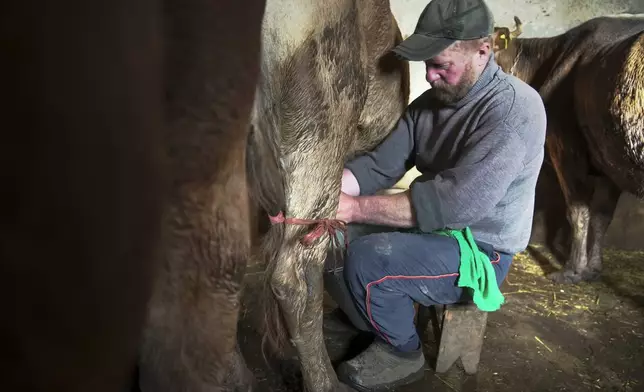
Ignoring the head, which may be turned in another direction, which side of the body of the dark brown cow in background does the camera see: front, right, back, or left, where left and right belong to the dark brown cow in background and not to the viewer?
left

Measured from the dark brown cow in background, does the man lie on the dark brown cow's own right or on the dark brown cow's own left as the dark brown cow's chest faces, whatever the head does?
on the dark brown cow's own left

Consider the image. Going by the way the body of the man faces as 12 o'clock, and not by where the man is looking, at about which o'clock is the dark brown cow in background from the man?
The dark brown cow in background is roughly at 4 o'clock from the man.

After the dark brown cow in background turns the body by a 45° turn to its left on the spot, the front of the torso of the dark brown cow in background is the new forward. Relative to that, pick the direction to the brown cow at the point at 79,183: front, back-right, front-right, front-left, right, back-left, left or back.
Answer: front-left

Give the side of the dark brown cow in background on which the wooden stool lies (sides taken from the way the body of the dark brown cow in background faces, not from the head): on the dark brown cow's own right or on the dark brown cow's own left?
on the dark brown cow's own left

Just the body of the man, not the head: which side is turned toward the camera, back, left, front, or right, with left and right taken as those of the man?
left

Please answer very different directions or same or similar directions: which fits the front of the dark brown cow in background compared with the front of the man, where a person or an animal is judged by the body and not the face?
same or similar directions

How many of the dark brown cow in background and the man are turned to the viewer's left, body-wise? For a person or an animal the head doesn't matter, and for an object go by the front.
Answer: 2

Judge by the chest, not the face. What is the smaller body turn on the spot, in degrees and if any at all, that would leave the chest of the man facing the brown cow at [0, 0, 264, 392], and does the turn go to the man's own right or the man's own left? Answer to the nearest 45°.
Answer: approximately 90° to the man's own left
